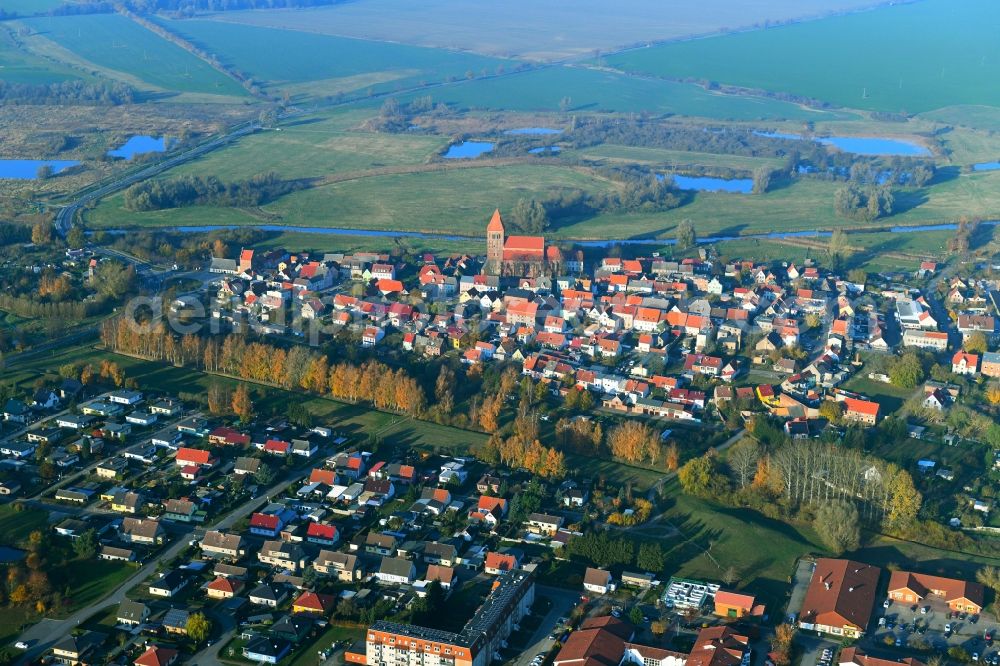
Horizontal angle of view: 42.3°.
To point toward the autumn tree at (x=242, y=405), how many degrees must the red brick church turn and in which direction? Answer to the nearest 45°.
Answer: approximately 45° to its left

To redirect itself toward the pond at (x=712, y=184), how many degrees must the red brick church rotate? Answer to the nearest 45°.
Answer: approximately 135° to its right

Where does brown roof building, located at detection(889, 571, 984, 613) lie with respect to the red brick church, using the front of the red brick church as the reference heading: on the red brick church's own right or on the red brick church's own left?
on the red brick church's own left

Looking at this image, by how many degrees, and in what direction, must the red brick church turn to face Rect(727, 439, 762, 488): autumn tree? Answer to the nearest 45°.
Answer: approximately 90° to its left

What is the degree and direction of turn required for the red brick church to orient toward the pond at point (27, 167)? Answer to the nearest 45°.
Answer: approximately 45° to its right

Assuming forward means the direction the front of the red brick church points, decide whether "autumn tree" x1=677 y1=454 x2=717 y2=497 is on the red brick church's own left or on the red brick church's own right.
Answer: on the red brick church's own left

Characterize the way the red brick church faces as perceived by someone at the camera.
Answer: facing to the left of the viewer

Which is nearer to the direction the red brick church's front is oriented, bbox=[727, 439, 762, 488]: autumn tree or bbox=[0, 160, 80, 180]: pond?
the pond

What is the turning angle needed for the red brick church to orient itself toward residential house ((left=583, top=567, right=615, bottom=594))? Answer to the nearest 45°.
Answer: approximately 90° to its left

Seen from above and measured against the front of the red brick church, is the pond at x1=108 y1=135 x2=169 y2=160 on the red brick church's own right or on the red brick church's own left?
on the red brick church's own right

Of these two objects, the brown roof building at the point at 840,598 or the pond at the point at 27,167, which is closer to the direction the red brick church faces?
the pond

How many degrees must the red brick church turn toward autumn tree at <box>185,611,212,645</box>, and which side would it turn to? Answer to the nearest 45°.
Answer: approximately 90° to its left

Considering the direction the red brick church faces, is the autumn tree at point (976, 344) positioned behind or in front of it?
behind

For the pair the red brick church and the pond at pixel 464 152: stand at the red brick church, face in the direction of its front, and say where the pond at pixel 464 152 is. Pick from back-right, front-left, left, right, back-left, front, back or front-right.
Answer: right

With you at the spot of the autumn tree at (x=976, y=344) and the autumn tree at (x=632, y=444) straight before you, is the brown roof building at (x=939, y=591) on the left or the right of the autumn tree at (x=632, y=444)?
left
